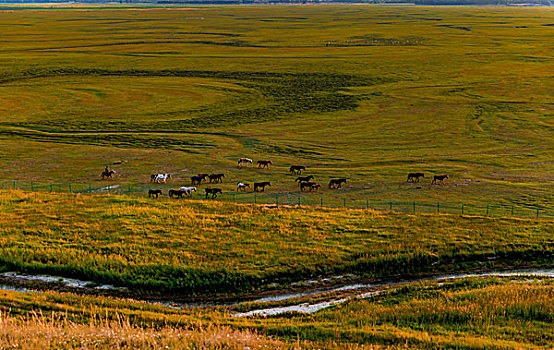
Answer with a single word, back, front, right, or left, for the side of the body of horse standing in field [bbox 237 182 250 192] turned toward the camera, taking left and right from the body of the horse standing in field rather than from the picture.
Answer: right

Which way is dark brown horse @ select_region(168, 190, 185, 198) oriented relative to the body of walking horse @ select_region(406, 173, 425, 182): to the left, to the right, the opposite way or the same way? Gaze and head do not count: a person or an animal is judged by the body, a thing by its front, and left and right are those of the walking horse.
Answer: the same way

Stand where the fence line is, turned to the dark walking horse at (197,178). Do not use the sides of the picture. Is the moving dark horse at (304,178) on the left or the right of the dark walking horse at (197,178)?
right

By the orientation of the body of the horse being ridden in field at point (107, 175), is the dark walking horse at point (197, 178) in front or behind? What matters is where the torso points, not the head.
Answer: in front

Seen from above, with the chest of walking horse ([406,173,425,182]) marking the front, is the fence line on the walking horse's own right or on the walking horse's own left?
on the walking horse's own right

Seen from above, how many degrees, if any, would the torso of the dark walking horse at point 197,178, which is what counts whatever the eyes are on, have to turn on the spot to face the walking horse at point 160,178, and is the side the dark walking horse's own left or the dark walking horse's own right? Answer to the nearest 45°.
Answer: approximately 180°

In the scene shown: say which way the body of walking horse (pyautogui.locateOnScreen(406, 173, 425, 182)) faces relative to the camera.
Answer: to the viewer's right

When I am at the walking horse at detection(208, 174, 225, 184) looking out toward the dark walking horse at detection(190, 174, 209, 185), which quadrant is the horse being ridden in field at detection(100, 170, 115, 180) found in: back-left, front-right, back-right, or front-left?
front-right

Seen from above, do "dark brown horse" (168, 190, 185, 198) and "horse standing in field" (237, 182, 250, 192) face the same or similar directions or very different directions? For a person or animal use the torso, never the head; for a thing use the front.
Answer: same or similar directions

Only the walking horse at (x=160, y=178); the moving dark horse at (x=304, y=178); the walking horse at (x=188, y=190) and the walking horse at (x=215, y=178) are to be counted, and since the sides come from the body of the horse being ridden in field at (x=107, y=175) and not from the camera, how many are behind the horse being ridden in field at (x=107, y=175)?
0

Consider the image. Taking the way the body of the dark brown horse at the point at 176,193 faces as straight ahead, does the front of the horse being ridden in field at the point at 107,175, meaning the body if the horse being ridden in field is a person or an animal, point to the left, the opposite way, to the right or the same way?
the same way
